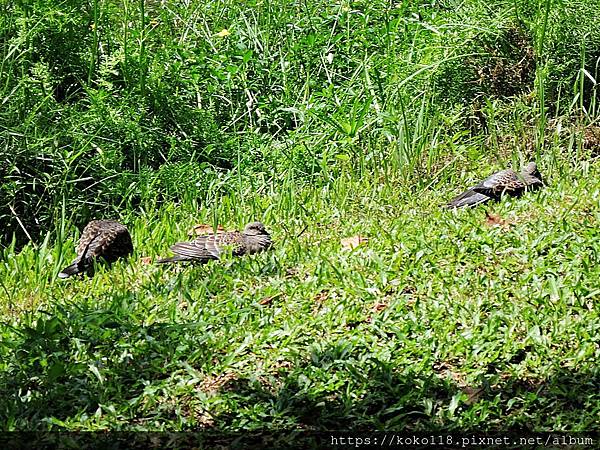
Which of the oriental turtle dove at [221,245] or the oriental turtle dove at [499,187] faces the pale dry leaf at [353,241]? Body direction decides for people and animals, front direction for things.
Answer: the oriental turtle dove at [221,245]

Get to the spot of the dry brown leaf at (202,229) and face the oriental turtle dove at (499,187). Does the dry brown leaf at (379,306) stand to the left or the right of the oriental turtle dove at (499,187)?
right

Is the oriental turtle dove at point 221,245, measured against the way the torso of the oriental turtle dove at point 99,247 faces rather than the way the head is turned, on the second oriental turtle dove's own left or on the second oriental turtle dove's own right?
on the second oriental turtle dove's own right

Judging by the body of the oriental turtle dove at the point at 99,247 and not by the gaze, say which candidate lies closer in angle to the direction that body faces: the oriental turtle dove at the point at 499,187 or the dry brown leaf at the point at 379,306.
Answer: the oriental turtle dove

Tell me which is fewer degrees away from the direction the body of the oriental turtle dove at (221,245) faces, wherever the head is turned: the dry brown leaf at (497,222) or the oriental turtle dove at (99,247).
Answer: the dry brown leaf

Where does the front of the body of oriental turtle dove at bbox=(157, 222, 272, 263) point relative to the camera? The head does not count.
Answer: to the viewer's right

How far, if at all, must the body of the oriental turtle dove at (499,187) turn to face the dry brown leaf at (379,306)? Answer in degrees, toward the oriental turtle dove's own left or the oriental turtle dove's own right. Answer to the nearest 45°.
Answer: approximately 90° to the oriental turtle dove's own right

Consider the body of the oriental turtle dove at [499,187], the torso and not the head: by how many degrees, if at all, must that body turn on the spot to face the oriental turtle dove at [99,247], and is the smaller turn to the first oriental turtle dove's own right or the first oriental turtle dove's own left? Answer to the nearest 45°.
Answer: approximately 135° to the first oriental turtle dove's own right

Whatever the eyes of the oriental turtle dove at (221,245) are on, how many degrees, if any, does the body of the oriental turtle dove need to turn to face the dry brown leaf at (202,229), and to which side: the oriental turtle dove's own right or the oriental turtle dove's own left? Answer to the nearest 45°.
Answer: approximately 90° to the oriental turtle dove's own left

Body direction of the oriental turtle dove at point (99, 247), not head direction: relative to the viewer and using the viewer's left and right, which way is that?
facing away from the viewer and to the right of the viewer

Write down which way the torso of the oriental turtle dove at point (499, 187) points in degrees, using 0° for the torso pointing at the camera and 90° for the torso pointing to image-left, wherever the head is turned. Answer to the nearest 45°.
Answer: approximately 270°

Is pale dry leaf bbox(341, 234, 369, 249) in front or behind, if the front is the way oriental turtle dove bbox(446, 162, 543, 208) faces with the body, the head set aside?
behind
